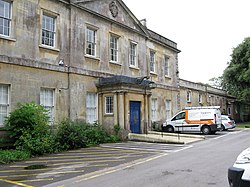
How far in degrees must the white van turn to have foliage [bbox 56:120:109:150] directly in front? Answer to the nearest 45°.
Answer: approximately 45° to its left

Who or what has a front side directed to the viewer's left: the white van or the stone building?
the white van

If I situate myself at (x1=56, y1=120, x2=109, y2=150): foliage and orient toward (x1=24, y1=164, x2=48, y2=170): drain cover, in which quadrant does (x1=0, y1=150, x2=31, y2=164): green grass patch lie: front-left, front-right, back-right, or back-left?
front-right

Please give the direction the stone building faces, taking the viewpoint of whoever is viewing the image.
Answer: facing the viewer and to the right of the viewer

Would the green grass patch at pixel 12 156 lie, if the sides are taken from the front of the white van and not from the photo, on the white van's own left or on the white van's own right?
on the white van's own left

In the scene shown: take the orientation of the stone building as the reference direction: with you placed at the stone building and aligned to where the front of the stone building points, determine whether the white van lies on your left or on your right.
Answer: on your left

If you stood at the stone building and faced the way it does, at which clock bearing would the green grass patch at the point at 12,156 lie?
The green grass patch is roughly at 2 o'clock from the stone building.

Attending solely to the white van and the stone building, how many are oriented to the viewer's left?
1

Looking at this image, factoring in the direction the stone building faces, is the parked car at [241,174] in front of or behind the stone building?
in front

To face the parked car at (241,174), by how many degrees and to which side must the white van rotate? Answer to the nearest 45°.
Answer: approximately 90° to its left

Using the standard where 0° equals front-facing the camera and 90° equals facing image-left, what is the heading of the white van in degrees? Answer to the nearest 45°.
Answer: approximately 90°
